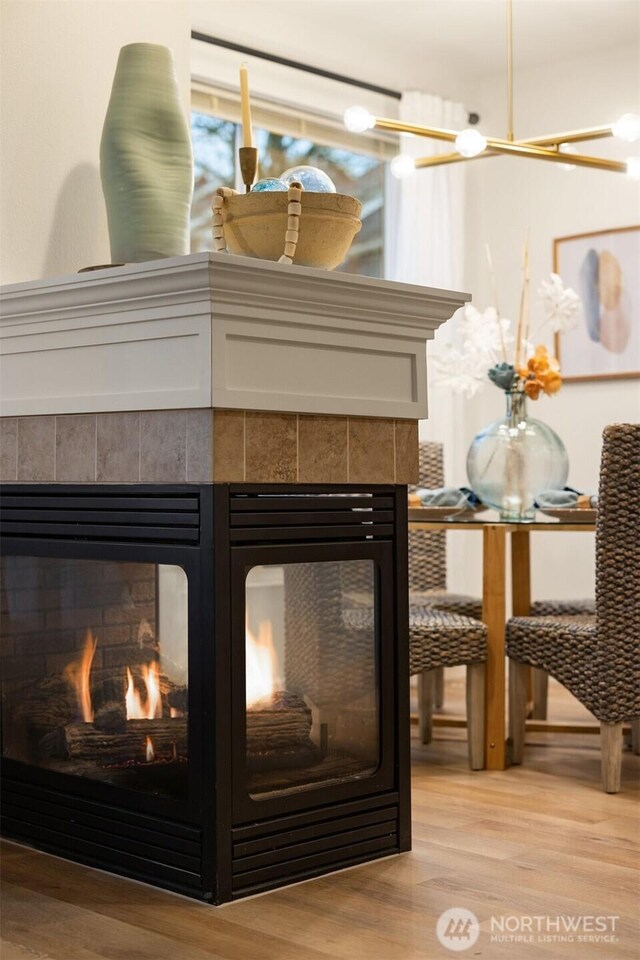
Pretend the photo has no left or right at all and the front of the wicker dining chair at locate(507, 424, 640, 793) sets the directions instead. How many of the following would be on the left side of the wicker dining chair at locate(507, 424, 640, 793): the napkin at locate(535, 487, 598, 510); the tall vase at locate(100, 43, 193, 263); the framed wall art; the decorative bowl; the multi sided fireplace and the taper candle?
4

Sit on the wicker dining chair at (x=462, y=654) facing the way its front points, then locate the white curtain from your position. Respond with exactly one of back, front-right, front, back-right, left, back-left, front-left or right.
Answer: front-left

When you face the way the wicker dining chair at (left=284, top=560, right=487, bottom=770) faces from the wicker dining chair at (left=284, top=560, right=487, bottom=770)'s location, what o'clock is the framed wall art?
The framed wall art is roughly at 11 o'clock from the wicker dining chair.

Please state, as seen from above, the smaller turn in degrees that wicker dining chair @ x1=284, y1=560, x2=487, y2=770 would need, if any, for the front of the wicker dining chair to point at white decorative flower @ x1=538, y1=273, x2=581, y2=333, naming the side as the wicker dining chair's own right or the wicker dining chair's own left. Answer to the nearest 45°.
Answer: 0° — it already faces it

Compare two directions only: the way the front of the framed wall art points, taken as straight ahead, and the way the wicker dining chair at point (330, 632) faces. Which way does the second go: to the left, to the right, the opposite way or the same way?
the opposite way

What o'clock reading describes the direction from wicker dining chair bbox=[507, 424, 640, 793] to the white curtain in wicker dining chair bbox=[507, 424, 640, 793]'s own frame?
The white curtain is roughly at 1 o'clock from the wicker dining chair.

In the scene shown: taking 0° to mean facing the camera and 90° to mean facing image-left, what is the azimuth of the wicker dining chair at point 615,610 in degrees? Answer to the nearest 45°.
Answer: approximately 135°

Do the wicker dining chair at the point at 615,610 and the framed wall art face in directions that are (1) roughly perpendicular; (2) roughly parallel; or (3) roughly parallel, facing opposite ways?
roughly perpendicular

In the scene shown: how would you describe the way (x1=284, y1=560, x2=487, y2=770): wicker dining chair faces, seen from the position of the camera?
facing away from the viewer and to the right of the viewer
